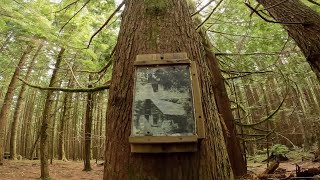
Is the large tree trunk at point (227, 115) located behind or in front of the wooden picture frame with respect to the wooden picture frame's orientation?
behind

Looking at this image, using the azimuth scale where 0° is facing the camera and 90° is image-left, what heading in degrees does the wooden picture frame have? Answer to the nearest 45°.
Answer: approximately 0°
